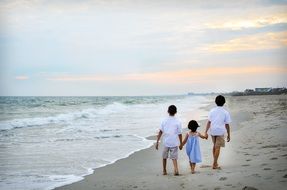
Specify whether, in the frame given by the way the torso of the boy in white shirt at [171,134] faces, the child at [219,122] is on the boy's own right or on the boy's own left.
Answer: on the boy's own right

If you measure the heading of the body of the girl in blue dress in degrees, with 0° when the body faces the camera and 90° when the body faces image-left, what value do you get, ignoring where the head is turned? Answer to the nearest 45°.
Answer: approximately 180°

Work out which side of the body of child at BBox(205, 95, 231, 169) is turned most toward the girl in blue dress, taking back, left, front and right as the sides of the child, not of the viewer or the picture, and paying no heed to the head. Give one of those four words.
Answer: left

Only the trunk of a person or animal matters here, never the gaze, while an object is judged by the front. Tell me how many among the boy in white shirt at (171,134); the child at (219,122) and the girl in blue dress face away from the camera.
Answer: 3

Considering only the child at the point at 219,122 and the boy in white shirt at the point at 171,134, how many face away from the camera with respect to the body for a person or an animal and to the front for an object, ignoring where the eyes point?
2

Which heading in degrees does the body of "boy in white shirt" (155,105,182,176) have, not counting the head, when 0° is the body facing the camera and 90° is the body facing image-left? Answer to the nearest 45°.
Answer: approximately 180°

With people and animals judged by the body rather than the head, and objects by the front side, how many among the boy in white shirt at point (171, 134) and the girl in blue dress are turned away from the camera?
2

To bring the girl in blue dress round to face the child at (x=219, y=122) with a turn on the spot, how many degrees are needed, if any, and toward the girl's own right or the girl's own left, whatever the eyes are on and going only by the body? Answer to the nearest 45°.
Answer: approximately 90° to the girl's own right

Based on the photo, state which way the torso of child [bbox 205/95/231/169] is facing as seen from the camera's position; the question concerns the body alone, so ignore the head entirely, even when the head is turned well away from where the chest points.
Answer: away from the camera
